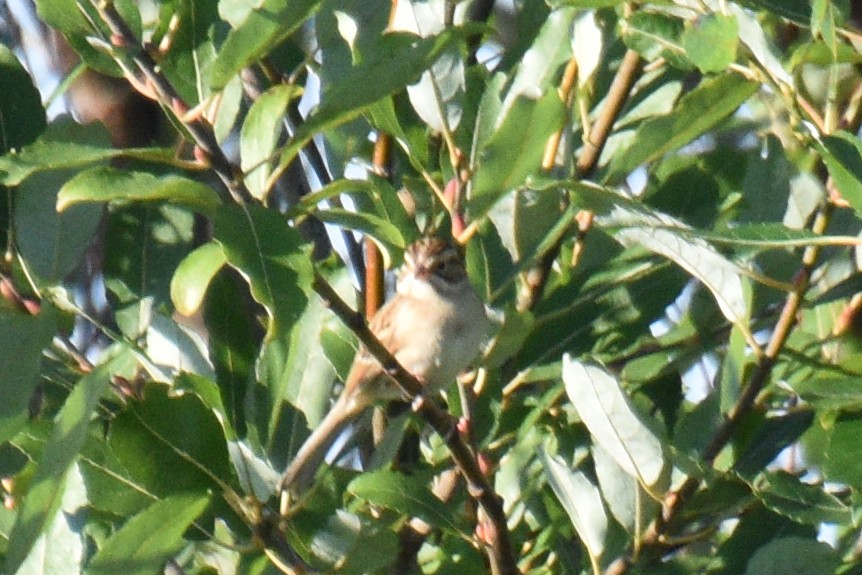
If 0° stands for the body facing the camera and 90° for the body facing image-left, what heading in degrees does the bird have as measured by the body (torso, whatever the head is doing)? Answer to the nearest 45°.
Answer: approximately 315°
